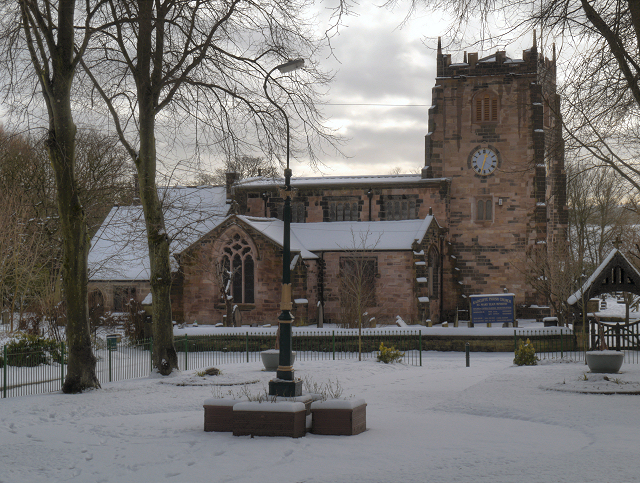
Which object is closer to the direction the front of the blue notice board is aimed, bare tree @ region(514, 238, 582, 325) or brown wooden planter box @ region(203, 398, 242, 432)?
the brown wooden planter box

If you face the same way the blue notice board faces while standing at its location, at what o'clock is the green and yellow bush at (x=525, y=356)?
The green and yellow bush is roughly at 12 o'clock from the blue notice board.

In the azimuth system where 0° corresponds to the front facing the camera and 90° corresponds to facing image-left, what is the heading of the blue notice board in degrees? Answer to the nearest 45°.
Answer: approximately 0°

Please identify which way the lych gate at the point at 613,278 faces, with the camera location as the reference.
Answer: facing the viewer

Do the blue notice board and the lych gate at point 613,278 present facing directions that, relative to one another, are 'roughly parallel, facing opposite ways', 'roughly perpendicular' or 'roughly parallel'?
roughly parallel

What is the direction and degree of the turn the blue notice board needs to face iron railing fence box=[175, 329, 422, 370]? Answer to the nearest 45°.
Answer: approximately 45° to its right

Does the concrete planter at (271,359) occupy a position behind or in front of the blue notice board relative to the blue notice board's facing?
in front

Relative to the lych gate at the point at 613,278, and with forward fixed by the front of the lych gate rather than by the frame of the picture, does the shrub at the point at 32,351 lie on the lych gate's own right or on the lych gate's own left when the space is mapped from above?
on the lych gate's own right

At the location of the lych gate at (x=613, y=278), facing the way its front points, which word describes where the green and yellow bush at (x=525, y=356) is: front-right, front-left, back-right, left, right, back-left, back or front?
front-right

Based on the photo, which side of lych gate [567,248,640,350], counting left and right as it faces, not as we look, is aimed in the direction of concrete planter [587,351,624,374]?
front

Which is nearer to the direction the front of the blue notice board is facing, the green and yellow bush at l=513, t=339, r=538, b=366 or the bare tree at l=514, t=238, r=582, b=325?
the green and yellow bush

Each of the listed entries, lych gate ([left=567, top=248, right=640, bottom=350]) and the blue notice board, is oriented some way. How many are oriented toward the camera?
2
